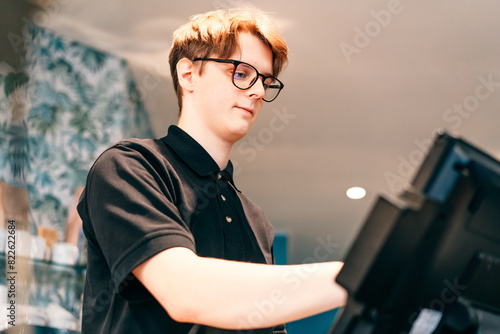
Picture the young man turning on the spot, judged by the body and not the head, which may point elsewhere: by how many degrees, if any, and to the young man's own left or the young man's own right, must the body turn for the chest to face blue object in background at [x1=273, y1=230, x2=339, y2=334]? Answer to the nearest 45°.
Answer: approximately 135° to the young man's own left

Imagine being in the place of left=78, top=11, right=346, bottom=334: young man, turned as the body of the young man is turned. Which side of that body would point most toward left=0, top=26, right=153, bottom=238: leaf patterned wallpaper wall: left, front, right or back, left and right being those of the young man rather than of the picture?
back

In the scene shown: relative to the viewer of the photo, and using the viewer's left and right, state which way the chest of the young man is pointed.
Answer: facing the viewer and to the right of the viewer
